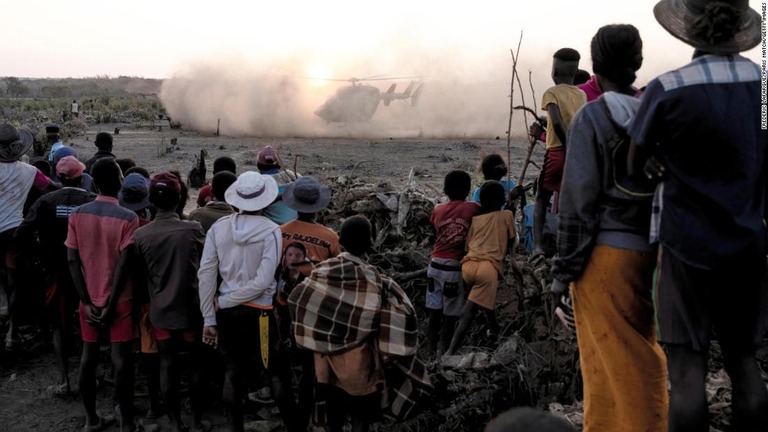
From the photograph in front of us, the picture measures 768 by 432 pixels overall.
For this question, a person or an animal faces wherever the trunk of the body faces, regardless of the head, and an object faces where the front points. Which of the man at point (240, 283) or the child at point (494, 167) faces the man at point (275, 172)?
the man at point (240, 283)

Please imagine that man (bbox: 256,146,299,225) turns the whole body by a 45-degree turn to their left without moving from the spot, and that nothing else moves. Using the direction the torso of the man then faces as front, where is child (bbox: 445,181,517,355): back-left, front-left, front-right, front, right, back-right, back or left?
back

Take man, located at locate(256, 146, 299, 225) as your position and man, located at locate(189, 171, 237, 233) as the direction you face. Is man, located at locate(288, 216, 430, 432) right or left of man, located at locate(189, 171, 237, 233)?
left

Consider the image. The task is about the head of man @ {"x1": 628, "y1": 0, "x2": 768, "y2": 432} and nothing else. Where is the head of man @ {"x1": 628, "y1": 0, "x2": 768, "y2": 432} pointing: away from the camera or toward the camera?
away from the camera

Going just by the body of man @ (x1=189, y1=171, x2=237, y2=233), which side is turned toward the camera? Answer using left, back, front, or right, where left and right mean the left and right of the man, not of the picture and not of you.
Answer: back

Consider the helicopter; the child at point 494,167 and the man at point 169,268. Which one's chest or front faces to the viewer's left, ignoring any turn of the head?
the helicopter

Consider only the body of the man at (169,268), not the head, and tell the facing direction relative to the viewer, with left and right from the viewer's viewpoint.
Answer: facing away from the viewer

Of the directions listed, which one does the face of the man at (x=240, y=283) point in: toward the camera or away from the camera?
away from the camera

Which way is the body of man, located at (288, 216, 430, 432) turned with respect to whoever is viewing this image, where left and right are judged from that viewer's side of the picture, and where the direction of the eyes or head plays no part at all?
facing away from the viewer

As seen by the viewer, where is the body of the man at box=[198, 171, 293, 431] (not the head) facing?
away from the camera

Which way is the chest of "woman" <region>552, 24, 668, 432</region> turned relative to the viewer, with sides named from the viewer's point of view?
facing away from the viewer and to the left of the viewer

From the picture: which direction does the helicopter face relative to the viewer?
to the viewer's left

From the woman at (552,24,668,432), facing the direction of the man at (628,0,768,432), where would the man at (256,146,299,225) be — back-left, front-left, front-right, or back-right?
back-left

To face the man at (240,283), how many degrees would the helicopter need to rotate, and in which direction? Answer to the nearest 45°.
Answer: approximately 90° to its left

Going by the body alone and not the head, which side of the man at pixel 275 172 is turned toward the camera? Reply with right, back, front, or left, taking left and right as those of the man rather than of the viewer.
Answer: back

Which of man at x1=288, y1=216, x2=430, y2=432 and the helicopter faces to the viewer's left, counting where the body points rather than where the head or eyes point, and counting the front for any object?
the helicopter

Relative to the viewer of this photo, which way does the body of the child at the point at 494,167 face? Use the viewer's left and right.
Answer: facing away from the viewer

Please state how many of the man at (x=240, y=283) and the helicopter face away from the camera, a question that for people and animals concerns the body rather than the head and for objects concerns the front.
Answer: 1
